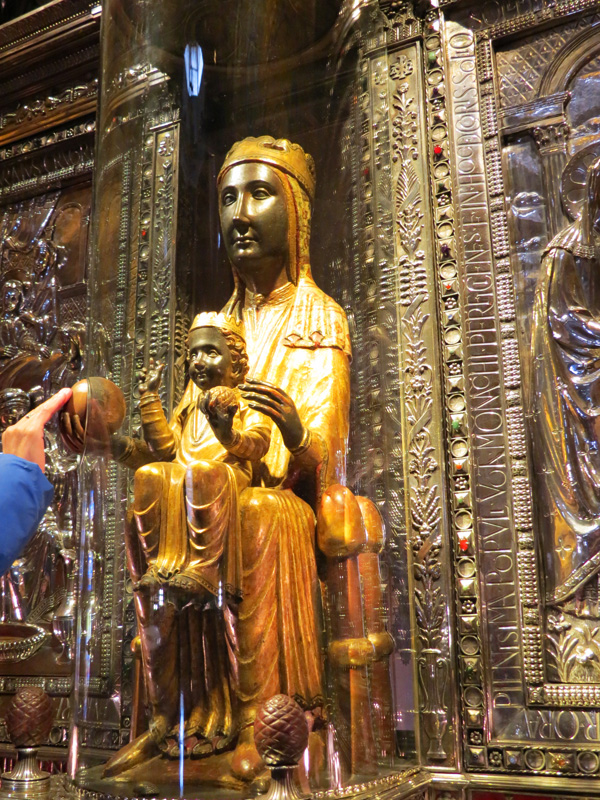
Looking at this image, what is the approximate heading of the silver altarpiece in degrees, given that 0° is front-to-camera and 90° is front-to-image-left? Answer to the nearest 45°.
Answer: approximately 45°
